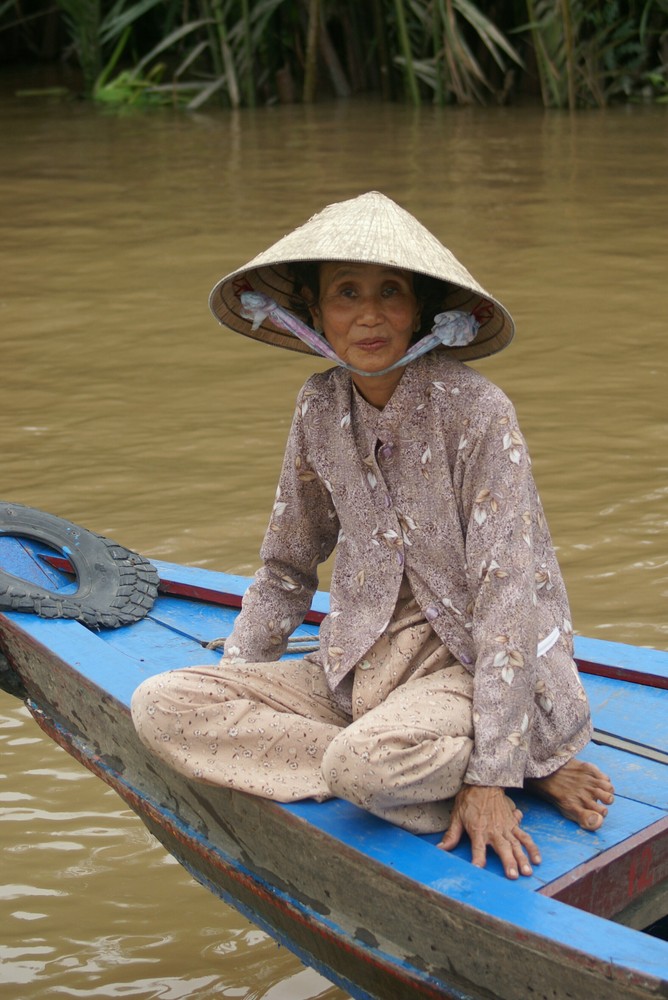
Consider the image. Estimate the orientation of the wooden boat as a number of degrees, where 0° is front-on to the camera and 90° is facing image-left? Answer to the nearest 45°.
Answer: approximately 135°

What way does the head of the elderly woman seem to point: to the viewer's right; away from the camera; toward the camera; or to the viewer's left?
toward the camera

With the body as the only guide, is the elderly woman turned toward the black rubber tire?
no

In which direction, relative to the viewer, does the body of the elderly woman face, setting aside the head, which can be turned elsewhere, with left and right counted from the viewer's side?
facing the viewer and to the left of the viewer
